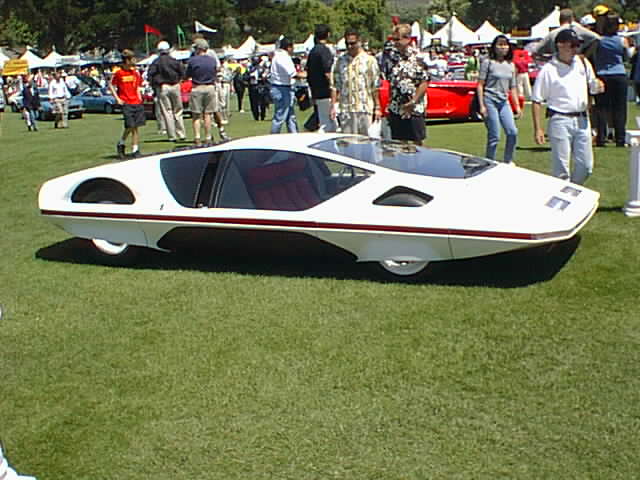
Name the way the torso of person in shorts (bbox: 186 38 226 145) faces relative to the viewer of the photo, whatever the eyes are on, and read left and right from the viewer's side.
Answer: facing away from the viewer

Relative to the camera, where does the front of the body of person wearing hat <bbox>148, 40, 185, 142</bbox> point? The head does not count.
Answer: away from the camera

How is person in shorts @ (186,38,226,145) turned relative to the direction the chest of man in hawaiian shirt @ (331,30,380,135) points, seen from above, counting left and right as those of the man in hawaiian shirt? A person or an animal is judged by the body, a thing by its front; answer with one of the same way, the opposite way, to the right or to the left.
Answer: the opposite way

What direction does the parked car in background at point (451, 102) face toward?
to the viewer's right

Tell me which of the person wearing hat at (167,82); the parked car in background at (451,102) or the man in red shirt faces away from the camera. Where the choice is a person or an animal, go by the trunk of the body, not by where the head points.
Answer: the person wearing hat

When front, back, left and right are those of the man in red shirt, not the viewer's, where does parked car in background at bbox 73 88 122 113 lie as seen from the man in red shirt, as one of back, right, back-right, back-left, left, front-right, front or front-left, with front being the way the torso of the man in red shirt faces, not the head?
back

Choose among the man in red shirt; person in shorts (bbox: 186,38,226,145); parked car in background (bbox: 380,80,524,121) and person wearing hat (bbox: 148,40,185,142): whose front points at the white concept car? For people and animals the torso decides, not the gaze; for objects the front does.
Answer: the man in red shirt

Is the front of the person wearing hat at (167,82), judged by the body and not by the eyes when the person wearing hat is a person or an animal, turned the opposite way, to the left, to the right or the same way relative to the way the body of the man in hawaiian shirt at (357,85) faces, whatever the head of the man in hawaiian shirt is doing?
the opposite way

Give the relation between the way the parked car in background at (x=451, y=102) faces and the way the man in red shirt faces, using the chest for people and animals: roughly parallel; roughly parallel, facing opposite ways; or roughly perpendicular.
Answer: roughly perpendicular

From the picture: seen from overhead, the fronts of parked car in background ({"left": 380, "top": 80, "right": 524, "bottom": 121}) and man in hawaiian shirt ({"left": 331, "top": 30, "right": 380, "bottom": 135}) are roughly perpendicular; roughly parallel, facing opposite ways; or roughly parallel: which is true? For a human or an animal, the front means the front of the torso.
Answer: roughly perpendicular

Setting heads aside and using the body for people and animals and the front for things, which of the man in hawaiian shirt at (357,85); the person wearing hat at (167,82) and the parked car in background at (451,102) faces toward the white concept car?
the man in hawaiian shirt
